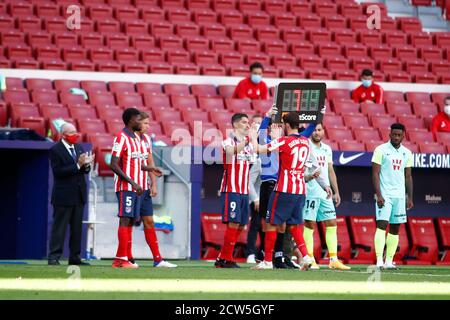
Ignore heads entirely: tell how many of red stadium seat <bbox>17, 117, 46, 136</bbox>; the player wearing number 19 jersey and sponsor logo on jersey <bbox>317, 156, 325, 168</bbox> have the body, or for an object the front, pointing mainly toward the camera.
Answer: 2

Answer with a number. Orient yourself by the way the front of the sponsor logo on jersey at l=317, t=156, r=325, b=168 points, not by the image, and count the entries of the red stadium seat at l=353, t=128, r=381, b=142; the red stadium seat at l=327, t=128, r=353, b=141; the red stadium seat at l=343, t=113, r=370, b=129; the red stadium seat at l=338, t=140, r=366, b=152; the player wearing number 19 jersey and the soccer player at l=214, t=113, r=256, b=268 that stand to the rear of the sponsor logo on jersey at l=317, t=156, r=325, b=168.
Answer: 4

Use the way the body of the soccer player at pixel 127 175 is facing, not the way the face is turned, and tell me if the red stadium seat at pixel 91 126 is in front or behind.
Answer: behind

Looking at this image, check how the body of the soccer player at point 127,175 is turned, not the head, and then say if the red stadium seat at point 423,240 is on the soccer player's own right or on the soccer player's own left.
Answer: on the soccer player's own left

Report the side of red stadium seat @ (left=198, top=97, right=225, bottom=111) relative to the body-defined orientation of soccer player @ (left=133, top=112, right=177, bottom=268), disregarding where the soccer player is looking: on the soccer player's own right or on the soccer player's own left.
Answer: on the soccer player's own left

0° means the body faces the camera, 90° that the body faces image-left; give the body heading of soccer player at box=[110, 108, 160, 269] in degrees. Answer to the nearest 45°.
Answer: approximately 315°

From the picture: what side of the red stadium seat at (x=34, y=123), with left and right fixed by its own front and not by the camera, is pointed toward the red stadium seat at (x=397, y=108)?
left

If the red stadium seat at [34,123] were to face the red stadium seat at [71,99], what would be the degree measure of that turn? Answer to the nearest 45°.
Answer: approximately 135° to its left
